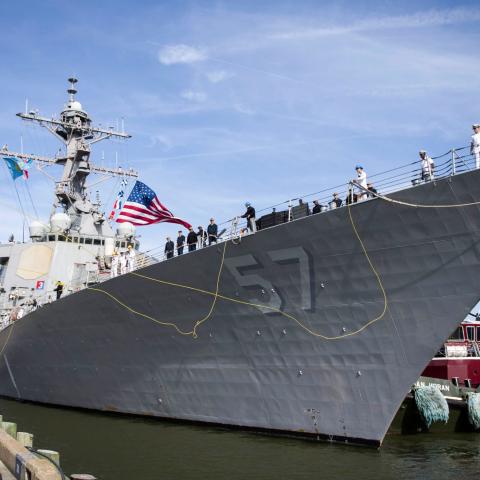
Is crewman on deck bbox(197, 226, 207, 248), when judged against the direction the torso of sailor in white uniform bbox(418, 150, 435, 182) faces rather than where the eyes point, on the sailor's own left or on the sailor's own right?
on the sailor's own right

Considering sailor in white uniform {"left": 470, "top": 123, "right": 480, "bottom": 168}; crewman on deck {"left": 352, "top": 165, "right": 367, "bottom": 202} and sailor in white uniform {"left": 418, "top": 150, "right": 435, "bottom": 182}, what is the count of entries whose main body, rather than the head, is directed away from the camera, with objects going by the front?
0

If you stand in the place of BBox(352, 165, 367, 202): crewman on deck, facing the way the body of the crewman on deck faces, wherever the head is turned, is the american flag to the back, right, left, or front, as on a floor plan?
right

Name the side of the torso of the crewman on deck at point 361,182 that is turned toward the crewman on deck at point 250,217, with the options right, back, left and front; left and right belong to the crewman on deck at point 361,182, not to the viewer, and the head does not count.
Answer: right

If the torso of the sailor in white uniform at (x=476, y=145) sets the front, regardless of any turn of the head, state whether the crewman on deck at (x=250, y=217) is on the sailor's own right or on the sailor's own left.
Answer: on the sailor's own right

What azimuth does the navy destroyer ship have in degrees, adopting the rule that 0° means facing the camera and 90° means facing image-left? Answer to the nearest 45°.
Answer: approximately 315°

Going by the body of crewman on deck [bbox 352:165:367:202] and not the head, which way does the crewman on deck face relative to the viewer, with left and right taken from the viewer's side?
facing the viewer and to the left of the viewer

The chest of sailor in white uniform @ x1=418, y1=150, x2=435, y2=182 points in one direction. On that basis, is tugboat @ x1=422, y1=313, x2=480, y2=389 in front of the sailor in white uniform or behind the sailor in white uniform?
behind

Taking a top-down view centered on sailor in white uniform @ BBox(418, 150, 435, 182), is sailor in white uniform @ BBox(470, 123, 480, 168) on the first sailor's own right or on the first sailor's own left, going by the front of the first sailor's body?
on the first sailor's own left

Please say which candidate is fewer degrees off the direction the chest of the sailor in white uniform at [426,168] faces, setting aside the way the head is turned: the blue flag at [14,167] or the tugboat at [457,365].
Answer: the blue flag
